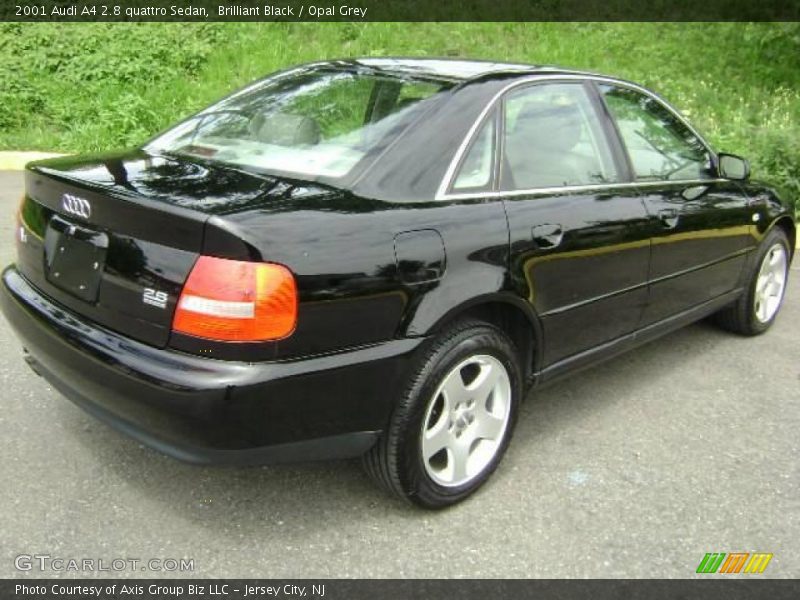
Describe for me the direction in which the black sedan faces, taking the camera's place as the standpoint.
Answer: facing away from the viewer and to the right of the viewer
